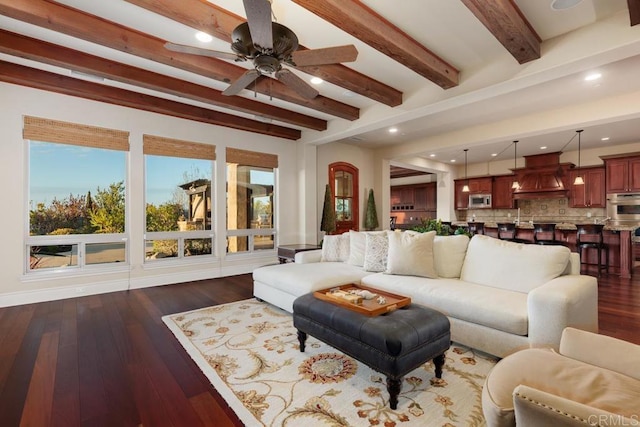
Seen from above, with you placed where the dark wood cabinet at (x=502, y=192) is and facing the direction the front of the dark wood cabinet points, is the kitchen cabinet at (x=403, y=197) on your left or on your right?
on your right

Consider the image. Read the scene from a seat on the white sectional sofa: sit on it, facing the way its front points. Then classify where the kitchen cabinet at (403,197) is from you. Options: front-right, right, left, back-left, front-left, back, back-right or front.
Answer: back-right

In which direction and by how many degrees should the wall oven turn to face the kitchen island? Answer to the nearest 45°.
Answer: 0° — it already faces it

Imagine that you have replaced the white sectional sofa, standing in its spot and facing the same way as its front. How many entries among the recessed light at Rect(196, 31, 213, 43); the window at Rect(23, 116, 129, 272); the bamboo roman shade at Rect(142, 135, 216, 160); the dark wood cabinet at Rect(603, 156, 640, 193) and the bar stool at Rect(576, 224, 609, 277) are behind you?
2

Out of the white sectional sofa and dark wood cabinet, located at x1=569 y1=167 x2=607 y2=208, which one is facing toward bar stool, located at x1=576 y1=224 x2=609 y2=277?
the dark wood cabinet

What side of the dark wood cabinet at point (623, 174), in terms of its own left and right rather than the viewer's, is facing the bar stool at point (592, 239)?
front

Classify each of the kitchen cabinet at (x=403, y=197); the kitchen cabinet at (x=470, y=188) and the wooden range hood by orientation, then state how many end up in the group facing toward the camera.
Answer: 3

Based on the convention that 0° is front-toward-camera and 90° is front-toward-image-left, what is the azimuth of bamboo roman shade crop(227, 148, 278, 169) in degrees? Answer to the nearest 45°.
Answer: approximately 315°

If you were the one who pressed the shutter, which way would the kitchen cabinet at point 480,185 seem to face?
facing the viewer

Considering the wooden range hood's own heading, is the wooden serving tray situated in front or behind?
in front

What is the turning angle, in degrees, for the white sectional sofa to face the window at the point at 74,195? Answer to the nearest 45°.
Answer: approximately 45° to its right

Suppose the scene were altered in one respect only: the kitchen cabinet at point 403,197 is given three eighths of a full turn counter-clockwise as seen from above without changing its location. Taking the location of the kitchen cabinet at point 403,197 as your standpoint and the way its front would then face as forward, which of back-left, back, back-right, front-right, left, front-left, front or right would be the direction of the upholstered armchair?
back-right

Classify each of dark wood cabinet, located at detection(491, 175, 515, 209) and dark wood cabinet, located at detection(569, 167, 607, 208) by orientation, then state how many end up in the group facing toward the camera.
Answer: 2

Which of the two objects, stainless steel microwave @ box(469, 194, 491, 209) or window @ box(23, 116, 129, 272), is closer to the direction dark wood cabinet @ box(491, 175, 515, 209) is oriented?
the window

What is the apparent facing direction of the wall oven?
toward the camera

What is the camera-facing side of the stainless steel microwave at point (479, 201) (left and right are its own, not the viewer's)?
front

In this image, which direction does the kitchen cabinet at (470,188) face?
toward the camera

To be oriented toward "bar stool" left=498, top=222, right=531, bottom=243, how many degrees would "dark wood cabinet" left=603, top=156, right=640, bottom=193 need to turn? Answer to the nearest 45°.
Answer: approximately 45° to its right

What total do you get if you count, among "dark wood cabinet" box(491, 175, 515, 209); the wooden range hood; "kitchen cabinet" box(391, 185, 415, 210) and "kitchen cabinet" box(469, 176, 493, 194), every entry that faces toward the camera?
4

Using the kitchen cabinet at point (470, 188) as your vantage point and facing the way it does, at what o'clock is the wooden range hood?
The wooden range hood is roughly at 10 o'clock from the kitchen cabinet.

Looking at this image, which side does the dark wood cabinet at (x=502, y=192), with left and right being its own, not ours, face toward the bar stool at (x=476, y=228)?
front
